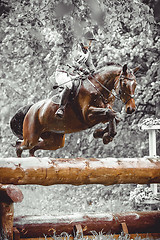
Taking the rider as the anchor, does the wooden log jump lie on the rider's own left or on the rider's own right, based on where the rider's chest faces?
on the rider's own right

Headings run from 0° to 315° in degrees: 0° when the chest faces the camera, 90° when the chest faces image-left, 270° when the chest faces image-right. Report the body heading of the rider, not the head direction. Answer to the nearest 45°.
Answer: approximately 270°

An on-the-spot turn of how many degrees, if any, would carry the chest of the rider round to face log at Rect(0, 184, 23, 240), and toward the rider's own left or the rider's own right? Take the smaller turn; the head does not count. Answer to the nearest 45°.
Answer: approximately 90° to the rider's own right
